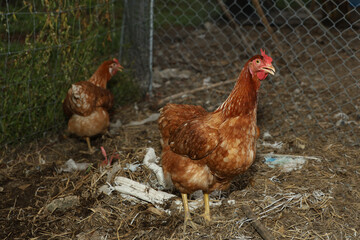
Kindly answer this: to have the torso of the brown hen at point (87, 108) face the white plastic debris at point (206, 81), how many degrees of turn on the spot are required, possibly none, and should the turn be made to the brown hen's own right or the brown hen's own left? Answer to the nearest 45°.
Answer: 0° — it already faces it

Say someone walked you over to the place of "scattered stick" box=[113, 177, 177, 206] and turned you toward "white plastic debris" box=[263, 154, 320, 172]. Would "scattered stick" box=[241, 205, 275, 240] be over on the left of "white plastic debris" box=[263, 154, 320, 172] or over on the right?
right

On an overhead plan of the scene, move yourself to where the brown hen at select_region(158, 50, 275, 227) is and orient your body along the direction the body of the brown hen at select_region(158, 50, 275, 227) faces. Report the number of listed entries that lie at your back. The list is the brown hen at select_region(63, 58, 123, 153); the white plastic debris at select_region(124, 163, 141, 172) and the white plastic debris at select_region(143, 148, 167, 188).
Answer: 3

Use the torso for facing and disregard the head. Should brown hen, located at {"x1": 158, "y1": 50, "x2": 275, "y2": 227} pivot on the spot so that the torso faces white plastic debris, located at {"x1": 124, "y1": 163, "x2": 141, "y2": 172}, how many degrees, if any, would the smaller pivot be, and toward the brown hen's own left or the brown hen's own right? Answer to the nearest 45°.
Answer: approximately 180°

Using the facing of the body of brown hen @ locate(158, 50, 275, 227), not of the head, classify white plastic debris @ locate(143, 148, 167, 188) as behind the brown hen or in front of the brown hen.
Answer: behind

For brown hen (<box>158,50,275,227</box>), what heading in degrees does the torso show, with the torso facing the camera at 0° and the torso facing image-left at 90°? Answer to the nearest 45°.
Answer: approximately 315°

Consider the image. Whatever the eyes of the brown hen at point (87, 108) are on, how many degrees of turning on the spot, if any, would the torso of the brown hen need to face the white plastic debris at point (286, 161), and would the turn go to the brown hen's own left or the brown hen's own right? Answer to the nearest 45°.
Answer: approximately 90° to the brown hen's own right

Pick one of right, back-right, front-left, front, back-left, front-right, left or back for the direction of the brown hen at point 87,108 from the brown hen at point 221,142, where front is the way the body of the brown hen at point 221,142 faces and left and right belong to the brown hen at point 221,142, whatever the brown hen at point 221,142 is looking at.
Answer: back

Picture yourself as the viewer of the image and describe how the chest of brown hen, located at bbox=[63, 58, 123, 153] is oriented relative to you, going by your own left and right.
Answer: facing away from the viewer and to the right of the viewer
